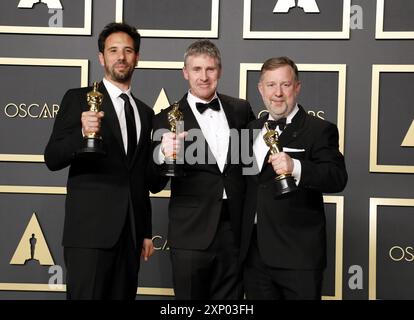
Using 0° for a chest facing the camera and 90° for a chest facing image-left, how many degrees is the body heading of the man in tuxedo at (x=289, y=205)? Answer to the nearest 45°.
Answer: approximately 45°

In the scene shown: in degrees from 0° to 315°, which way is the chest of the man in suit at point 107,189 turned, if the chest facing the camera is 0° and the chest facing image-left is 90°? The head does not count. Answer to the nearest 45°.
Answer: approximately 315°
